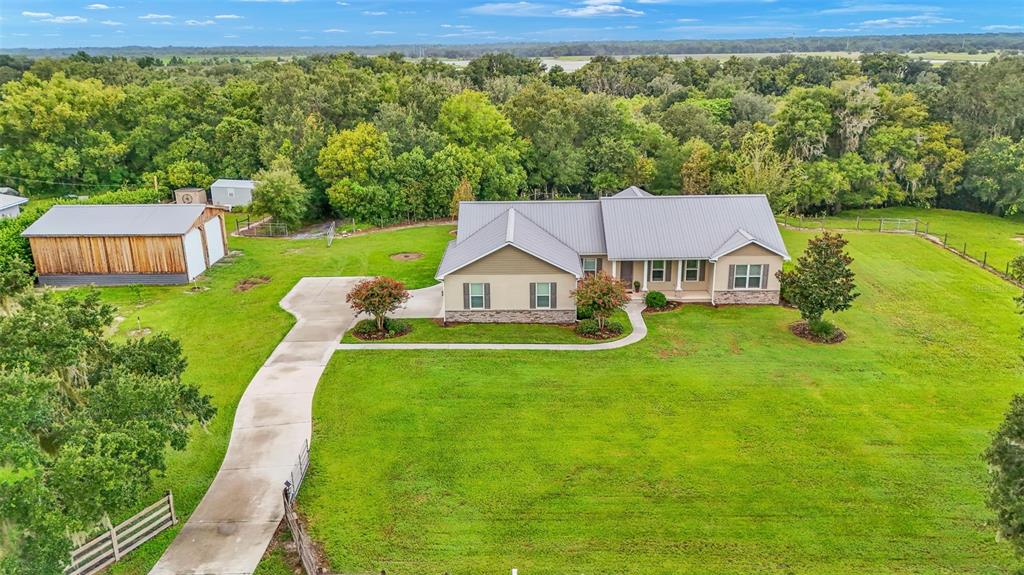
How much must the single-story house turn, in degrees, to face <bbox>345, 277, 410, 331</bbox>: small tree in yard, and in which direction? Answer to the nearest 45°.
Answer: approximately 45° to its right

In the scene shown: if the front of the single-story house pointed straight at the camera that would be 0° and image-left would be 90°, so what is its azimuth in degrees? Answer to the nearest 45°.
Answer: approximately 0°

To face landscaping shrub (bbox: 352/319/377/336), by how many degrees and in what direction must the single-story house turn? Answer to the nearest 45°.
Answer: approximately 45° to its right

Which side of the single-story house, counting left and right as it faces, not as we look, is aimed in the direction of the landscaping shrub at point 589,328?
front

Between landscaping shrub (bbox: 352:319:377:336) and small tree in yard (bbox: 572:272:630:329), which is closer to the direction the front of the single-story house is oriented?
the small tree in yard

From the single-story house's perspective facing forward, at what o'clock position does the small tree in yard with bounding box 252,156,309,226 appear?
The small tree in yard is roughly at 4 o'clock from the single-story house.

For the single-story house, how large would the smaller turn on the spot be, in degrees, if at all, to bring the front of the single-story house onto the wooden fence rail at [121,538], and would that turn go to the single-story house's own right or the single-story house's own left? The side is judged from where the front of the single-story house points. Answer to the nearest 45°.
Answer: approximately 45° to the single-story house's own right

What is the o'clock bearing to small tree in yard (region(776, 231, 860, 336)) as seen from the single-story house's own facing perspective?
The small tree in yard is roughly at 10 o'clock from the single-story house.

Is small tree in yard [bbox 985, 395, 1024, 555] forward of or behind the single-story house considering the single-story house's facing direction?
forward

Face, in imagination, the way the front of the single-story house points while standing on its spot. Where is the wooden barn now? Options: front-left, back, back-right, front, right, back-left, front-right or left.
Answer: right

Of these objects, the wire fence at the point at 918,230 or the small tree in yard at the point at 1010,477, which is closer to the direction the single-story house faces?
the small tree in yard

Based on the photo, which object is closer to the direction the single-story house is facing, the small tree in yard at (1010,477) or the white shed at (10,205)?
the small tree in yard

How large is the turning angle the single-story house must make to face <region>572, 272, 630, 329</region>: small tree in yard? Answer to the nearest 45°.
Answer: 0° — it already faces it
